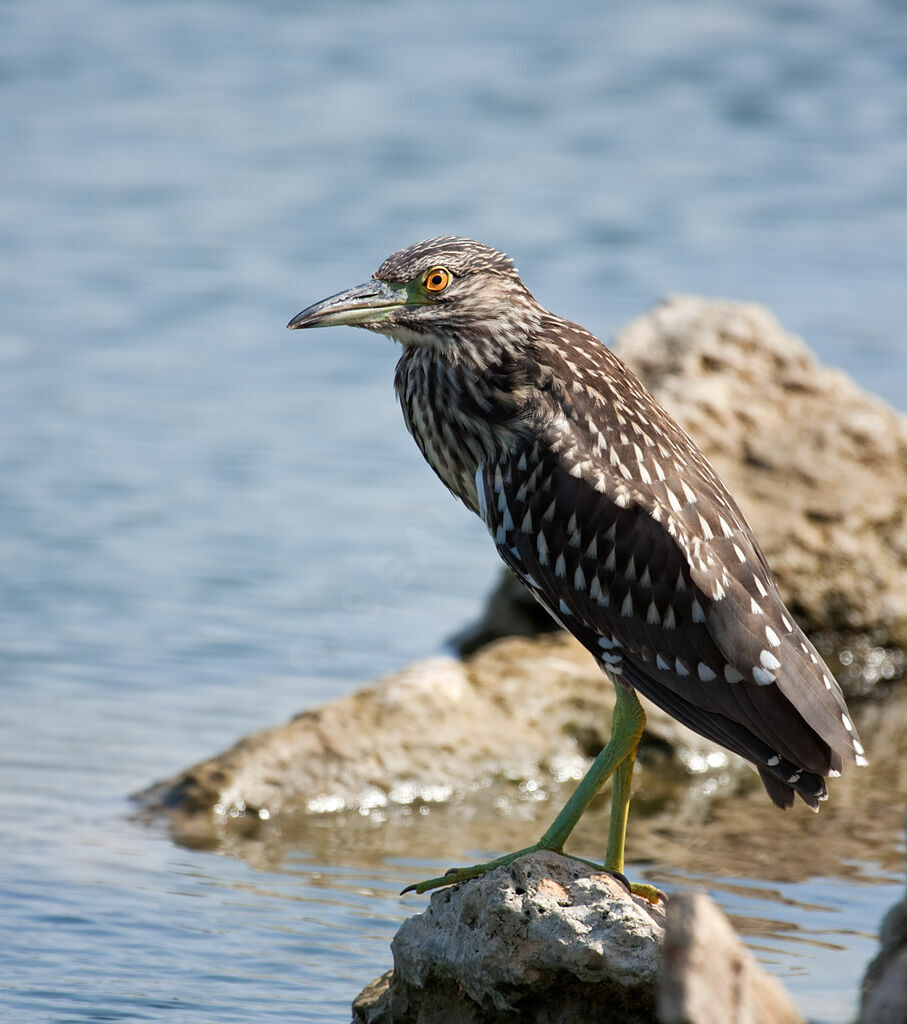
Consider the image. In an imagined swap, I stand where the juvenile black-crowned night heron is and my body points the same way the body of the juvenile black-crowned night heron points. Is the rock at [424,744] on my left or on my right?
on my right

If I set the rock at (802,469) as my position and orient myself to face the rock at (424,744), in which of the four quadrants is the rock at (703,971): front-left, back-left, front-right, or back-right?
front-left

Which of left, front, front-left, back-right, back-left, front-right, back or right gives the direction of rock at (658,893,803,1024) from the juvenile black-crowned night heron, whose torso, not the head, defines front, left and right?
left

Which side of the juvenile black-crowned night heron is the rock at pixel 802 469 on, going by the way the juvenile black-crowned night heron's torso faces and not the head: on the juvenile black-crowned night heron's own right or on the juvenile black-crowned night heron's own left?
on the juvenile black-crowned night heron's own right

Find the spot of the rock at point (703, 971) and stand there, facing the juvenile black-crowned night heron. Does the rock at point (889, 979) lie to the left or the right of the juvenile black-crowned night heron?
right

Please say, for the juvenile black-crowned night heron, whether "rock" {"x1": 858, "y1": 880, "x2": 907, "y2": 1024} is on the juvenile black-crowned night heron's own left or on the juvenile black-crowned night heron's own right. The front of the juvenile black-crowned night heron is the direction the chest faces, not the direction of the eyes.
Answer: on the juvenile black-crowned night heron's own left

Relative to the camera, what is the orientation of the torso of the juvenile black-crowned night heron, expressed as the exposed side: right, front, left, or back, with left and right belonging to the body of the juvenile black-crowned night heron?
left
